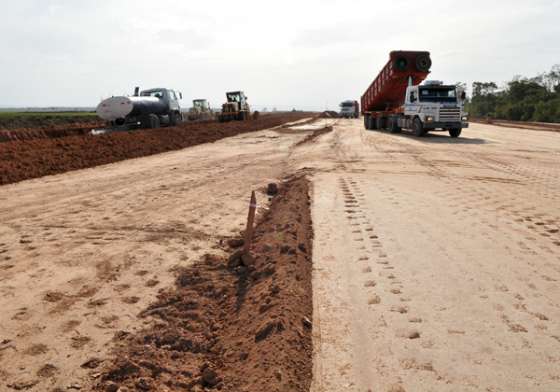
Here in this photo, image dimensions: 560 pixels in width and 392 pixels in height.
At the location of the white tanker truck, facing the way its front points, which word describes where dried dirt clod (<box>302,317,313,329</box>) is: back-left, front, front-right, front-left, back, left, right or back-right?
back-right

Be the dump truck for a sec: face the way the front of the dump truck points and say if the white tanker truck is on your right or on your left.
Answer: on your right

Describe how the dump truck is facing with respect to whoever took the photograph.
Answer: facing the viewer and to the right of the viewer

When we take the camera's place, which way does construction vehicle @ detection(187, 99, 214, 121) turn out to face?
facing the viewer

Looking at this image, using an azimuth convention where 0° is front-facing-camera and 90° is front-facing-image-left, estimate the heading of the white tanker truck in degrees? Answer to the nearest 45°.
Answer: approximately 225°

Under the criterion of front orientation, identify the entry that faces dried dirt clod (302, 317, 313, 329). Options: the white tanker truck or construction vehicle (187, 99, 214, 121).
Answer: the construction vehicle

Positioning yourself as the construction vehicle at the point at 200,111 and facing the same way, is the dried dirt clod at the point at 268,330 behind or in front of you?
in front

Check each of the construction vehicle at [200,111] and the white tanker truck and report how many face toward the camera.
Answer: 1

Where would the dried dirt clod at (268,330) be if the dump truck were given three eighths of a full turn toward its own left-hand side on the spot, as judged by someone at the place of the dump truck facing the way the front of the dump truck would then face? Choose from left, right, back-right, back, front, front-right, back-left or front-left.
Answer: back
